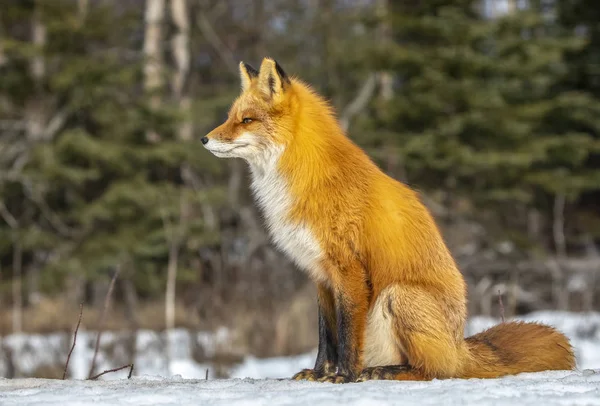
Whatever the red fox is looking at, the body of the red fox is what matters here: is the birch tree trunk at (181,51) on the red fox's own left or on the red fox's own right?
on the red fox's own right

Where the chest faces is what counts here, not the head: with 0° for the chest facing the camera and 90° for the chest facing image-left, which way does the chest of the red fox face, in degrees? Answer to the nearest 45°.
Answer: approximately 90°

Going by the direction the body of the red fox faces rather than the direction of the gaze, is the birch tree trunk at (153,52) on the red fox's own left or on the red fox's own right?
on the red fox's own right

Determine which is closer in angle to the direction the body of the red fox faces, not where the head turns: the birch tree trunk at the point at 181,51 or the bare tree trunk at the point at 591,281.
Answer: the birch tree trunk

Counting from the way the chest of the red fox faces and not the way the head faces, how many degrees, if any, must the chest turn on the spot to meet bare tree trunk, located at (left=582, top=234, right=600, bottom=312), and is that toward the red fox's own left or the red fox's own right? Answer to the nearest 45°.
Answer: approximately 90° to the red fox's own right
